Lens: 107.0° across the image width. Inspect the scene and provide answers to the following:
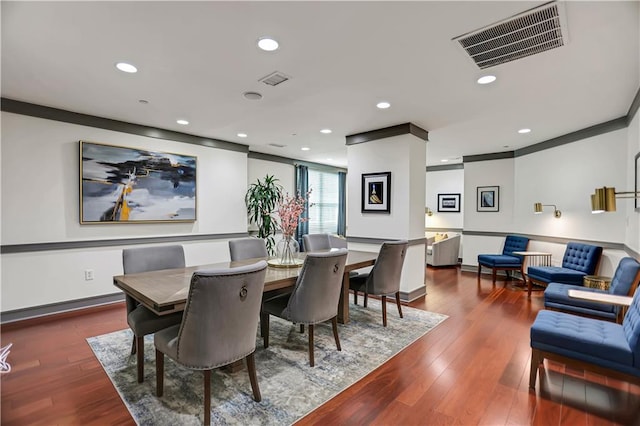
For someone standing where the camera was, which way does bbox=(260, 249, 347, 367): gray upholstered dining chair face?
facing away from the viewer and to the left of the viewer

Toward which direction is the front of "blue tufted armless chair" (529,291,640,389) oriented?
to the viewer's left

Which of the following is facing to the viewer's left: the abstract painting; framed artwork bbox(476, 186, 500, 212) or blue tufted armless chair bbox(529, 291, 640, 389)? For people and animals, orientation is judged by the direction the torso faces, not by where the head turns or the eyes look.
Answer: the blue tufted armless chair

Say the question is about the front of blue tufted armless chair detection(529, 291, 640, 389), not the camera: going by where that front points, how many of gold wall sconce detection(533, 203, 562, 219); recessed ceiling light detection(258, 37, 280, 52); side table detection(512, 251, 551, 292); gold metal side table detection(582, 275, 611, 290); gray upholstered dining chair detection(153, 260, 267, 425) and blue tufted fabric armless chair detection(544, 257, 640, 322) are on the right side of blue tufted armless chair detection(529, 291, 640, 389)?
4

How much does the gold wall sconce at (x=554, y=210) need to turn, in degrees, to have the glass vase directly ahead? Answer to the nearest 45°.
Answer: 0° — it already faces it

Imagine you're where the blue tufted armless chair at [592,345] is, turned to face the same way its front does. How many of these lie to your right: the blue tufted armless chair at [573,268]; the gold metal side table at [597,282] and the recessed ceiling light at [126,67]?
2

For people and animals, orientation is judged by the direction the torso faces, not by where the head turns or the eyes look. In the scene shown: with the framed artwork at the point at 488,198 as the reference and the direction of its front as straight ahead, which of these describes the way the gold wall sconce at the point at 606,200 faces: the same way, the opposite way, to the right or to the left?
to the right

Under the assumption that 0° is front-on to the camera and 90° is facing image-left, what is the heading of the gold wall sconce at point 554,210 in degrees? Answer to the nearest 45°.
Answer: approximately 45°
